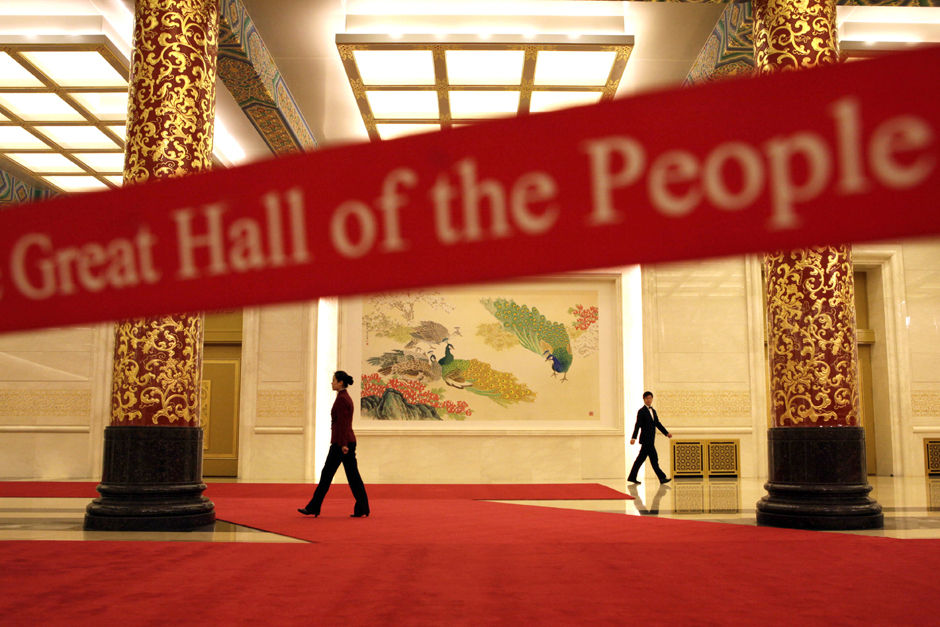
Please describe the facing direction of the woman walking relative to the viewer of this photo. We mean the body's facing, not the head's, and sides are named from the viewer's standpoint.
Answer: facing to the left of the viewer

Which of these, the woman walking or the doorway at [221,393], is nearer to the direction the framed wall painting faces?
the woman walking

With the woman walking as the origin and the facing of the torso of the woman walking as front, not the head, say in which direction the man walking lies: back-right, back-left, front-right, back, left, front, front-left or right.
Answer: back-right

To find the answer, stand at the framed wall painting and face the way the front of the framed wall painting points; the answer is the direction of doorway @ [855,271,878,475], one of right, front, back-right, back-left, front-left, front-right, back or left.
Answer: left

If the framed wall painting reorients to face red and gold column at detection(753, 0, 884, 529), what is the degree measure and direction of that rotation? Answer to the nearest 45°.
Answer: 0° — it already faces it

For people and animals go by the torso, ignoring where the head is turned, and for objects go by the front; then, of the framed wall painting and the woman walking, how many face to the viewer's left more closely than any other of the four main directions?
1

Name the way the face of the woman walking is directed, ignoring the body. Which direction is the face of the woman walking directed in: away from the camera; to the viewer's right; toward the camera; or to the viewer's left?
to the viewer's left
